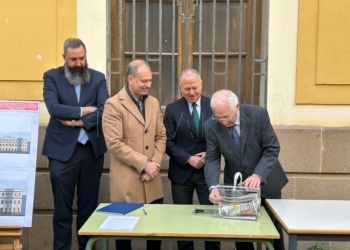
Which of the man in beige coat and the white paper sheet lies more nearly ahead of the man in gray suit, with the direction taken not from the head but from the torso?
the white paper sheet

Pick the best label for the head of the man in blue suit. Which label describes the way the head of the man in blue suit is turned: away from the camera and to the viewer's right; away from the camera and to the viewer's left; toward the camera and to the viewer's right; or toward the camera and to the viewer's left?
toward the camera and to the viewer's right

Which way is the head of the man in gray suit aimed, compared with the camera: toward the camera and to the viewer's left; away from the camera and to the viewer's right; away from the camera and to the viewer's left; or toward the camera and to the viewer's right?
toward the camera and to the viewer's left

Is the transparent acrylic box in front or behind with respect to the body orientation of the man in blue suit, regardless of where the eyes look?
in front

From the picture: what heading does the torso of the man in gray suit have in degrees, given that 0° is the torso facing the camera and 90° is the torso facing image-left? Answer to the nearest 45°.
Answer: approximately 45°

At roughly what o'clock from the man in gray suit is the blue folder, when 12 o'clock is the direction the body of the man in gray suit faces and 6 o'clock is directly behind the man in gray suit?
The blue folder is roughly at 1 o'clock from the man in gray suit.

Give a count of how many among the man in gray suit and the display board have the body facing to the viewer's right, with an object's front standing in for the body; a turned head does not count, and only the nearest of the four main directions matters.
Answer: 0

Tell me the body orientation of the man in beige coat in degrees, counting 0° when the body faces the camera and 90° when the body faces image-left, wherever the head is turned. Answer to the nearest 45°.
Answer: approximately 315°

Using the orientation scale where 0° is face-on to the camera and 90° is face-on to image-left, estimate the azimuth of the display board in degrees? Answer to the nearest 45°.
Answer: approximately 0°

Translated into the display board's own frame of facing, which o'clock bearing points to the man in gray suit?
The man in gray suit is roughly at 10 o'clock from the display board.
